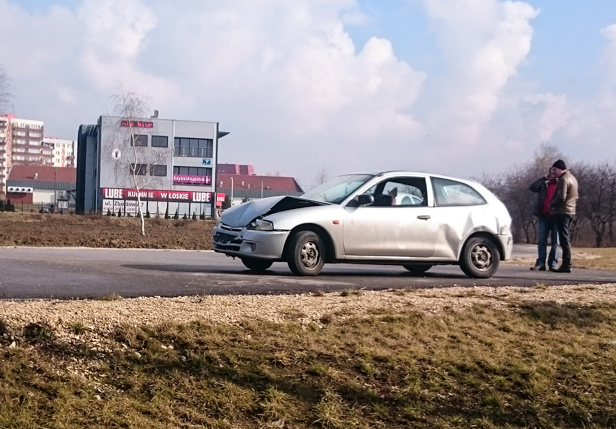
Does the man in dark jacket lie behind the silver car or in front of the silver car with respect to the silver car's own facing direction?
behind

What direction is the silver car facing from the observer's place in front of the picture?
facing the viewer and to the left of the viewer

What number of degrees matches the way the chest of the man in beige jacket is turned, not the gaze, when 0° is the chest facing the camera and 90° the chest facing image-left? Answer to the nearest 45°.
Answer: approximately 90°

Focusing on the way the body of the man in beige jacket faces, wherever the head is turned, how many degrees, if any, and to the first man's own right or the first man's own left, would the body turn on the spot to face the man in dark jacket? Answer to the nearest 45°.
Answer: approximately 45° to the first man's own right

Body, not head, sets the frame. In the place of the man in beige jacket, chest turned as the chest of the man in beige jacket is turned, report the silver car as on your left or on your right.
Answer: on your left

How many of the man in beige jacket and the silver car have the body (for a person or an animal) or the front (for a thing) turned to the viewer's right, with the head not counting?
0

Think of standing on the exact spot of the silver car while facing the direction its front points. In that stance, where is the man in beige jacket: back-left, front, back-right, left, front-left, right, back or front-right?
back
